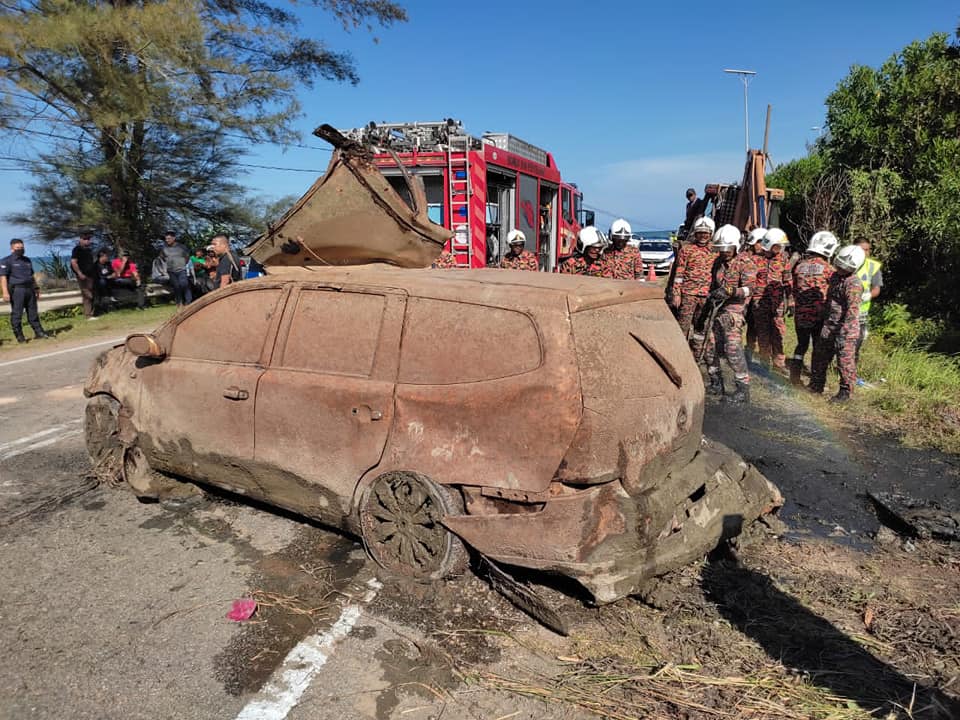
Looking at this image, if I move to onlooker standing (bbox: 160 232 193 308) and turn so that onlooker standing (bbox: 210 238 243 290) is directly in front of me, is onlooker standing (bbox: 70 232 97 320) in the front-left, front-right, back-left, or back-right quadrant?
back-right

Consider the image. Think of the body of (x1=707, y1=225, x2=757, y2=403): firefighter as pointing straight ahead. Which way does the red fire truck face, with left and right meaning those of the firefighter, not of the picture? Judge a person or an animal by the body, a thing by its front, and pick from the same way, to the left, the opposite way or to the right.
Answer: the opposite way

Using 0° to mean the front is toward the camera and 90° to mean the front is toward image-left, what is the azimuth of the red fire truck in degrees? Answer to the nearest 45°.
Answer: approximately 225°

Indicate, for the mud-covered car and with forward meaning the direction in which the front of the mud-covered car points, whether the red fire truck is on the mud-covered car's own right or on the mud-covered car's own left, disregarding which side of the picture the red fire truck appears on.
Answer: on the mud-covered car's own right

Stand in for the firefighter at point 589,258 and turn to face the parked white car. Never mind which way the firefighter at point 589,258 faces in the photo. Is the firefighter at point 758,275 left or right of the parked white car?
right

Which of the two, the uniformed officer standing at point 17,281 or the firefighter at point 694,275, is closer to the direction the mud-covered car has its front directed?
the uniformed officer standing

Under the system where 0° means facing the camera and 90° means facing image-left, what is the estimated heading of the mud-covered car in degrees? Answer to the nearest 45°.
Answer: approximately 135°

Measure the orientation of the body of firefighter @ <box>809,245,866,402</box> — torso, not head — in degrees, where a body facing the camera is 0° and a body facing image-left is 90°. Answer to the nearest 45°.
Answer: approximately 45°
